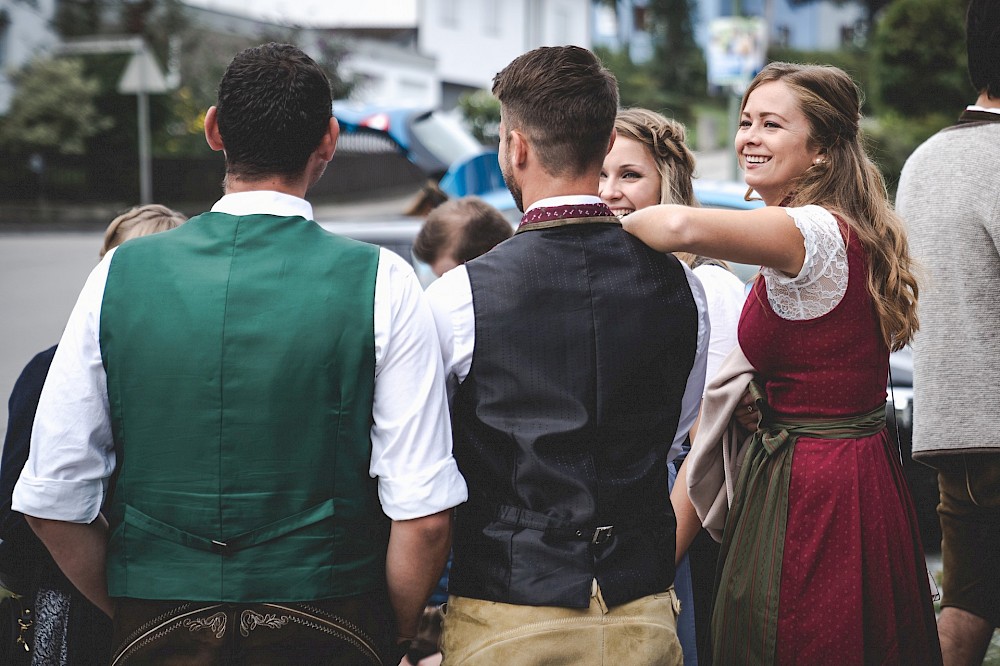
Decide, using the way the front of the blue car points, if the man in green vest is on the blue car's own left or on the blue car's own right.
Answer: on the blue car's own right

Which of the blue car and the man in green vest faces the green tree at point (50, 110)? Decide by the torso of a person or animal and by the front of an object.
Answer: the man in green vest

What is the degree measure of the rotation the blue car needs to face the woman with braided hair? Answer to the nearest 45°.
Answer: approximately 45° to its right

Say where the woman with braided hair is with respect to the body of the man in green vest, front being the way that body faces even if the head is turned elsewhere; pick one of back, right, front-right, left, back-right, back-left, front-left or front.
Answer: front-right

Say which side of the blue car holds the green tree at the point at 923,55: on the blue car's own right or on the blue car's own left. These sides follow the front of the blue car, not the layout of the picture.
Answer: on the blue car's own left

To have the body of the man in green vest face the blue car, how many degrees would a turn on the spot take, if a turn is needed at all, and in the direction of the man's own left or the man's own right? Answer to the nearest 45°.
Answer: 0° — they already face it

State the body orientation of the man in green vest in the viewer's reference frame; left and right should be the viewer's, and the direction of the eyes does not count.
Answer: facing away from the viewer

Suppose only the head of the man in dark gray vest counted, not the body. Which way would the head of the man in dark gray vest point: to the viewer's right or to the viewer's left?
to the viewer's left

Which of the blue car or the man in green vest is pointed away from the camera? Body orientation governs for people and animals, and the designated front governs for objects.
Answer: the man in green vest

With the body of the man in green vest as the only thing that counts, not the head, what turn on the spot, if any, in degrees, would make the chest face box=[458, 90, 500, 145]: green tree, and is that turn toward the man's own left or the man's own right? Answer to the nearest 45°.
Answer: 0° — they already face it

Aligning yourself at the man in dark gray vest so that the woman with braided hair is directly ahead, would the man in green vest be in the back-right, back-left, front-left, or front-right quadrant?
back-left

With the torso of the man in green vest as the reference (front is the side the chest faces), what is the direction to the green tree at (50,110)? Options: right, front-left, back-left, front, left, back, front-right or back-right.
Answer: front

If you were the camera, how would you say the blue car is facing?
facing the viewer and to the right of the viewer
